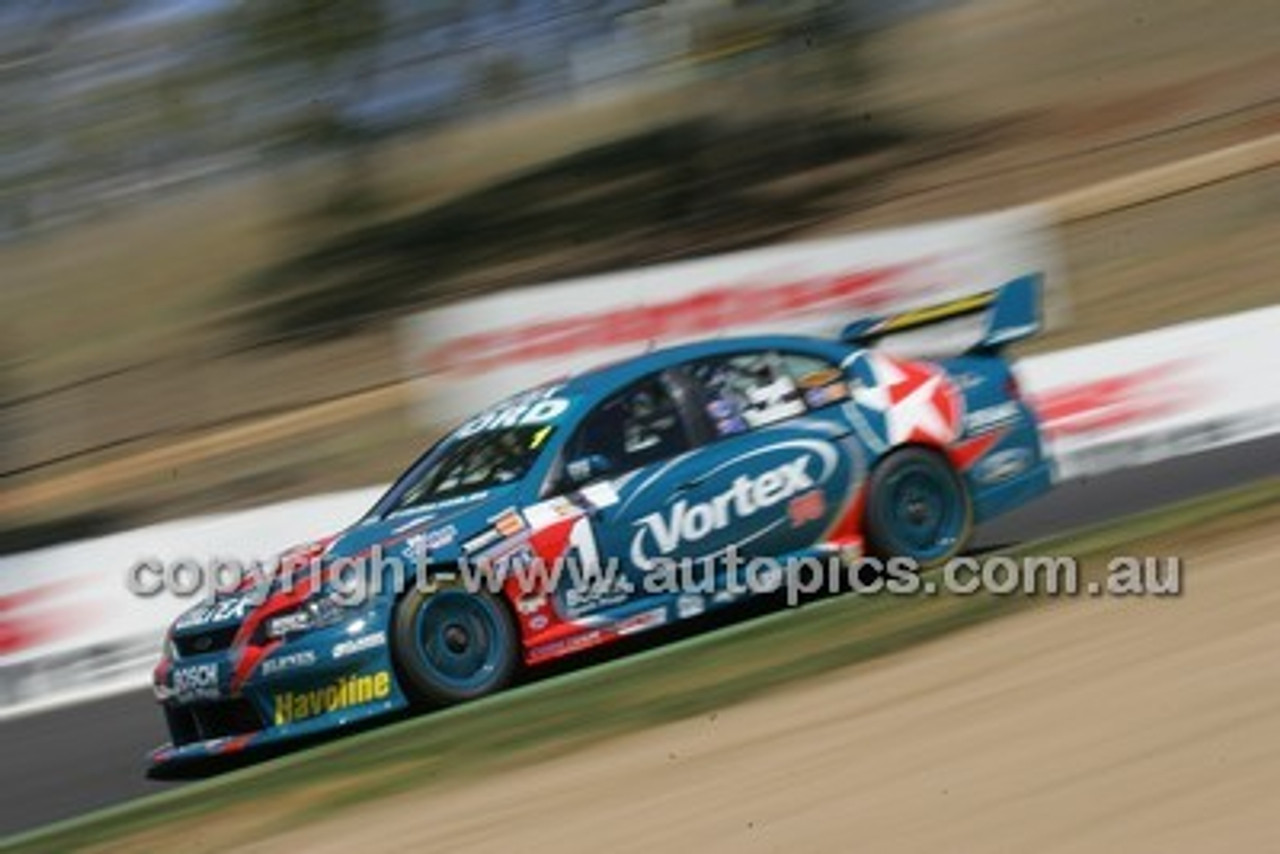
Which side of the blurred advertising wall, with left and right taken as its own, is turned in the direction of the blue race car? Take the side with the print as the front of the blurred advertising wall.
front

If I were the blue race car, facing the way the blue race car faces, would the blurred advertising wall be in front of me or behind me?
behind

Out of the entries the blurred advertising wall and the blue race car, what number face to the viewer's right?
0

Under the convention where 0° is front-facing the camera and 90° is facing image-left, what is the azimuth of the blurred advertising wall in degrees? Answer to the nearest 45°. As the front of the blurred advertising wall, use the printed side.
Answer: approximately 0°
